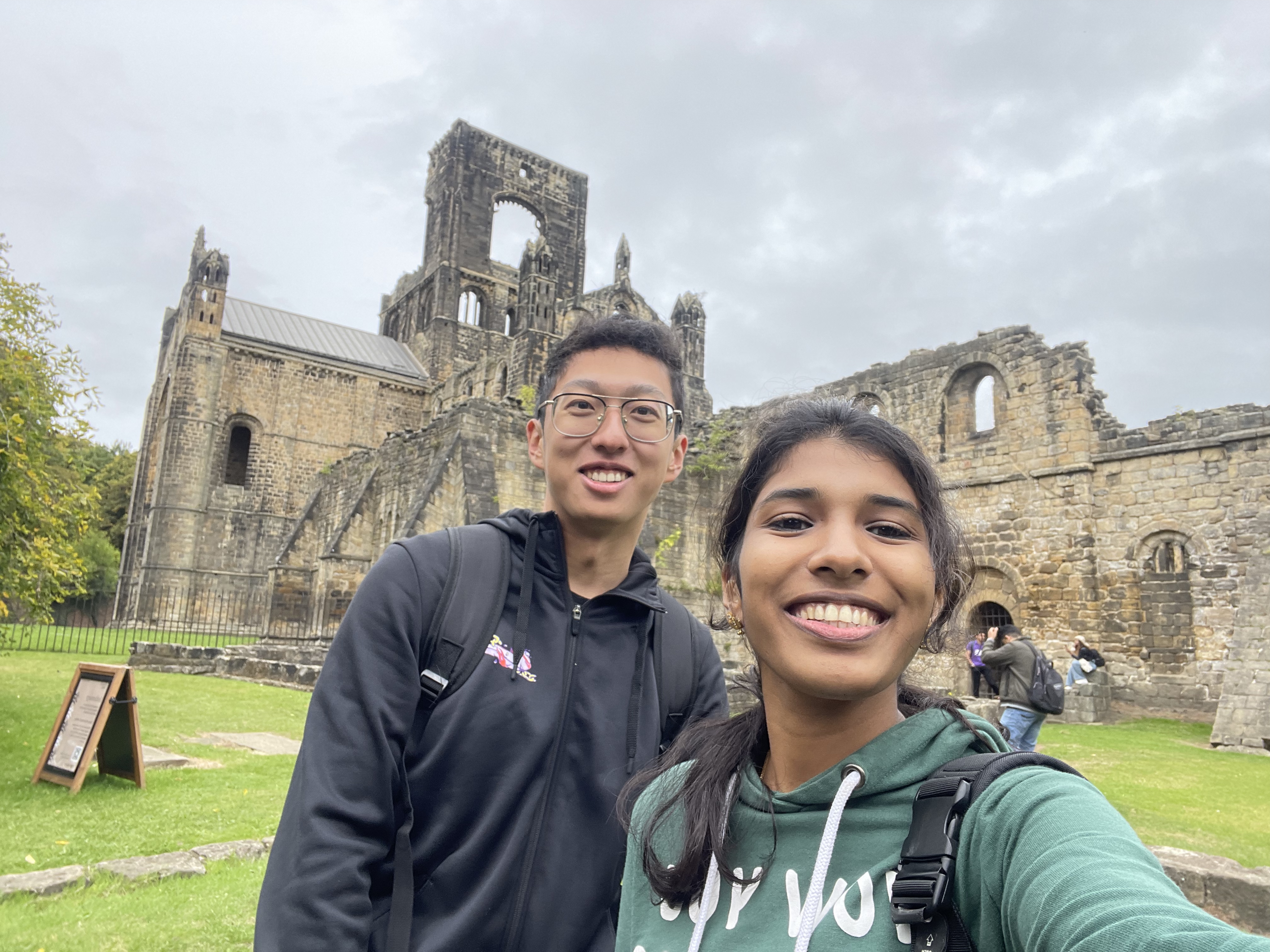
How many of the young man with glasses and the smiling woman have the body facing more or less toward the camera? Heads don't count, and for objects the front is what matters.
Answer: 2

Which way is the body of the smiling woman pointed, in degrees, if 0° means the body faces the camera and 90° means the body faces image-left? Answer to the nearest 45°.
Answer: approximately 0°

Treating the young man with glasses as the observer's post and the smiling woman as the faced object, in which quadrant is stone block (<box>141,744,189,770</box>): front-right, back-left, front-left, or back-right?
back-left

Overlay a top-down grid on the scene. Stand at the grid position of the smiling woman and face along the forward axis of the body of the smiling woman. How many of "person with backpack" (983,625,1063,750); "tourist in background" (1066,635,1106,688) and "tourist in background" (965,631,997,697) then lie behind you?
3

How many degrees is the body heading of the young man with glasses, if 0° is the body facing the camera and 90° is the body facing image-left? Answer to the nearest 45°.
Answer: approximately 0°

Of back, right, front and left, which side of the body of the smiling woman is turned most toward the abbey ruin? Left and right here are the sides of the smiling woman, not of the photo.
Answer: back

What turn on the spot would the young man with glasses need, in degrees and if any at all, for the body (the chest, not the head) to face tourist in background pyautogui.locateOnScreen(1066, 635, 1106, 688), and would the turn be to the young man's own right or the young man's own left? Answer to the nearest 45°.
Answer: approximately 135° to the young man's own left

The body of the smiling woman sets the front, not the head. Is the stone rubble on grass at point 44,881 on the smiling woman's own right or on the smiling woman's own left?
on the smiling woman's own right

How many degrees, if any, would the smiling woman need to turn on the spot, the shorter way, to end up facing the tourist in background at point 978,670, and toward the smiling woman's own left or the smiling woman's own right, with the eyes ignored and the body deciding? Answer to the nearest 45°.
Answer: approximately 180°

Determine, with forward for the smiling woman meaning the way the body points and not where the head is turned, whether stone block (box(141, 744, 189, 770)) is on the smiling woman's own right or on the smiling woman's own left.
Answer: on the smiling woman's own right

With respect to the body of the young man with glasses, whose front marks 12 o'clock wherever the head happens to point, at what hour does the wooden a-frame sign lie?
The wooden a-frame sign is roughly at 5 o'clock from the young man with glasses.

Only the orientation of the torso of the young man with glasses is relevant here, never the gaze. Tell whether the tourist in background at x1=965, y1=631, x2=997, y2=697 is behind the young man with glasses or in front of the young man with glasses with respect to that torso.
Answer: behind

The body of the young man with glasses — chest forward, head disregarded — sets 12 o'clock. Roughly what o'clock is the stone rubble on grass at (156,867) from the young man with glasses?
The stone rubble on grass is roughly at 5 o'clock from the young man with glasses.
